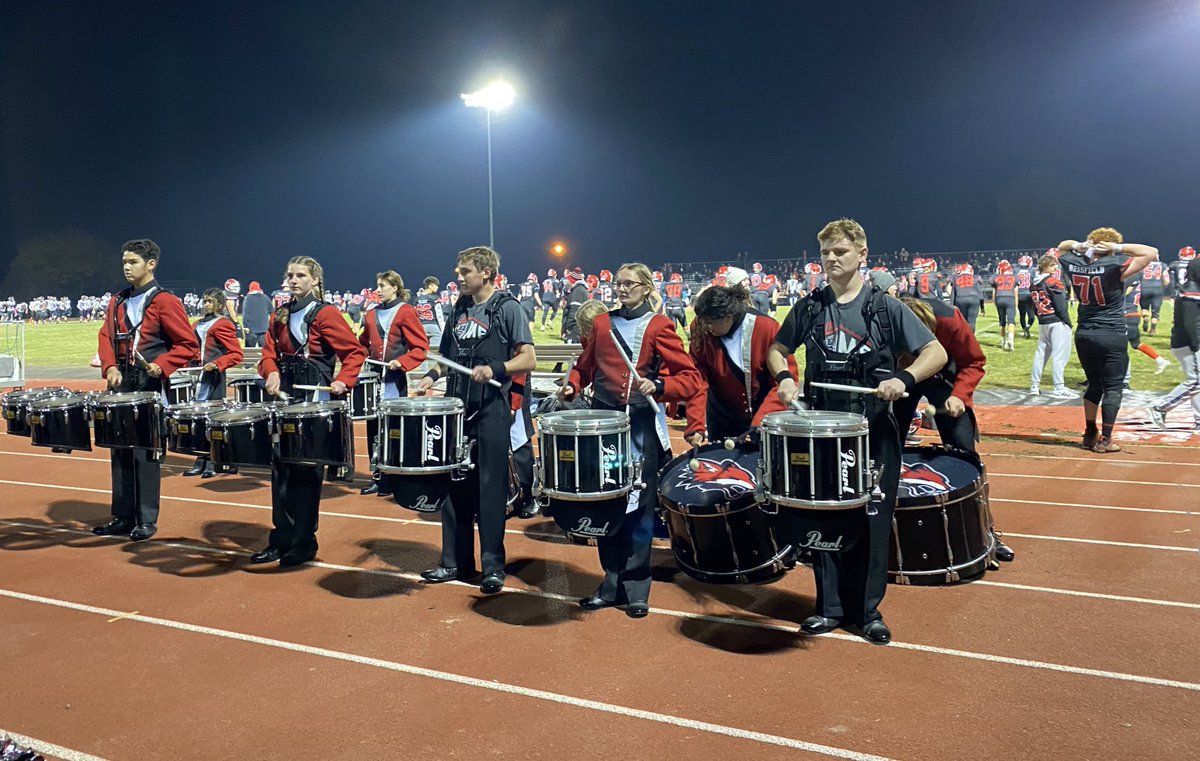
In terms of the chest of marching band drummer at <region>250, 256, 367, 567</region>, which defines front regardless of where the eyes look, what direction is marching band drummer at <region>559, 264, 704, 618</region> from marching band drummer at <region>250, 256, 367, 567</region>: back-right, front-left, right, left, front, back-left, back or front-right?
left

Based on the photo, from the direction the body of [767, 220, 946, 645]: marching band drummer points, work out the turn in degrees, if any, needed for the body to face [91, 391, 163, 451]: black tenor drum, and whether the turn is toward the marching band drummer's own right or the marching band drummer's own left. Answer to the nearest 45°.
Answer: approximately 45° to the marching band drummer's own right

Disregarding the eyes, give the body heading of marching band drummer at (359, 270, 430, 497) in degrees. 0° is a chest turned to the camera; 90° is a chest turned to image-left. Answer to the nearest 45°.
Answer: approximately 45°

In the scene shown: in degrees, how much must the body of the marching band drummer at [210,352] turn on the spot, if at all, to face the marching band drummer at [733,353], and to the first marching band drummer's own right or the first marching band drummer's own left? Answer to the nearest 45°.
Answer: approximately 90° to the first marching band drummer's own left

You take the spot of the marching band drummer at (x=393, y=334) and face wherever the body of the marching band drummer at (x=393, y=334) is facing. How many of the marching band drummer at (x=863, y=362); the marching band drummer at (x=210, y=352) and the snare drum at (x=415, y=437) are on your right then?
1

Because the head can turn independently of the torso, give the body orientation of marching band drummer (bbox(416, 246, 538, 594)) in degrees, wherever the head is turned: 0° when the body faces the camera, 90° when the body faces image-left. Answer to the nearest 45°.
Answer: approximately 45°

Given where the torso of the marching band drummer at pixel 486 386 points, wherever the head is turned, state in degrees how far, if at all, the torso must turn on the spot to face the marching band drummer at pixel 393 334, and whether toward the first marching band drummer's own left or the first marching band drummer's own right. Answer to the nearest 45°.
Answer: approximately 135° to the first marching band drummer's own right

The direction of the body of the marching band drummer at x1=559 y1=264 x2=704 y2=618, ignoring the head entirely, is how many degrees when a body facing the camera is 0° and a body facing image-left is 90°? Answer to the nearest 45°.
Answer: approximately 45°

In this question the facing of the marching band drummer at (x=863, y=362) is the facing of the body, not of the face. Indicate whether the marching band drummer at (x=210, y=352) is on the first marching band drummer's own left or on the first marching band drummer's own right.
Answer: on the first marching band drummer's own right

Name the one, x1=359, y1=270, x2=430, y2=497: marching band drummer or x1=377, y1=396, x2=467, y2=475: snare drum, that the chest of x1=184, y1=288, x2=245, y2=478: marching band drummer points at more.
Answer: the snare drum

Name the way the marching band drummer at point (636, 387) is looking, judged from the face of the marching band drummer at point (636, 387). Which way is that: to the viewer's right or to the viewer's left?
to the viewer's left
